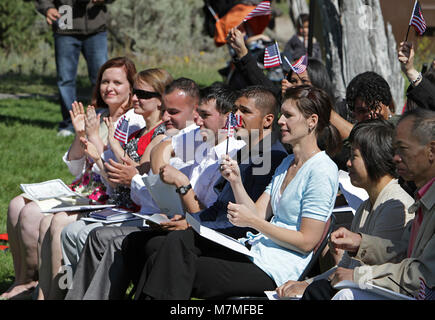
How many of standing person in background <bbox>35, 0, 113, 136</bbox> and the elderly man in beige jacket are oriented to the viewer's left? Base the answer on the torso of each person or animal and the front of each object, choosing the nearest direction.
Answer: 1

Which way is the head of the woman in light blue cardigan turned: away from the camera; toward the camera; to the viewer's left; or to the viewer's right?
to the viewer's left

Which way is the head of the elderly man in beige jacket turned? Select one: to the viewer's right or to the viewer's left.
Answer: to the viewer's left

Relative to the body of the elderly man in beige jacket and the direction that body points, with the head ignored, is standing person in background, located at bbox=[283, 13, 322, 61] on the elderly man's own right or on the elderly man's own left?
on the elderly man's own right

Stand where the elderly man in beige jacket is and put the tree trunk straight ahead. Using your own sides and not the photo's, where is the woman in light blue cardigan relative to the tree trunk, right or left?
left

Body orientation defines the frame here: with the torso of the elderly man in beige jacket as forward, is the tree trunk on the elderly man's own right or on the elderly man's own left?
on the elderly man's own right

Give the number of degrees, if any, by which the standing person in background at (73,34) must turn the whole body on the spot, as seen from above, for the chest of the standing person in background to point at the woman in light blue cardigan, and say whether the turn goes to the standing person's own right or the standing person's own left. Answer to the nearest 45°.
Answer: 0° — they already face them

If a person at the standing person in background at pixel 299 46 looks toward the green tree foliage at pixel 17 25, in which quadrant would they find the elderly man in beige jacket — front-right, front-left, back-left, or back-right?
back-left

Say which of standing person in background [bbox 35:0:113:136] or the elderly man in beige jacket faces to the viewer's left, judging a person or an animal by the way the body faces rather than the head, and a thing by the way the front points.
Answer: the elderly man in beige jacket

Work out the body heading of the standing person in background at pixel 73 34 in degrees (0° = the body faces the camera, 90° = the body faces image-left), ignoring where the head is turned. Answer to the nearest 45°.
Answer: approximately 0°

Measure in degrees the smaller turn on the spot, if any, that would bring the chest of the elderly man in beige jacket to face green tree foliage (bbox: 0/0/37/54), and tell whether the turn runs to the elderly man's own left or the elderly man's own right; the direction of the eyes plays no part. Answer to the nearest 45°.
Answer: approximately 45° to the elderly man's own right

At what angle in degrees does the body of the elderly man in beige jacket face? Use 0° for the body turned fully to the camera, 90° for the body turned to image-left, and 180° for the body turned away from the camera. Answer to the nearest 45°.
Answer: approximately 90°

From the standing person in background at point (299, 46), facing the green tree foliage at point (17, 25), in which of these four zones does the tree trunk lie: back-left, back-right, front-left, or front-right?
back-left
